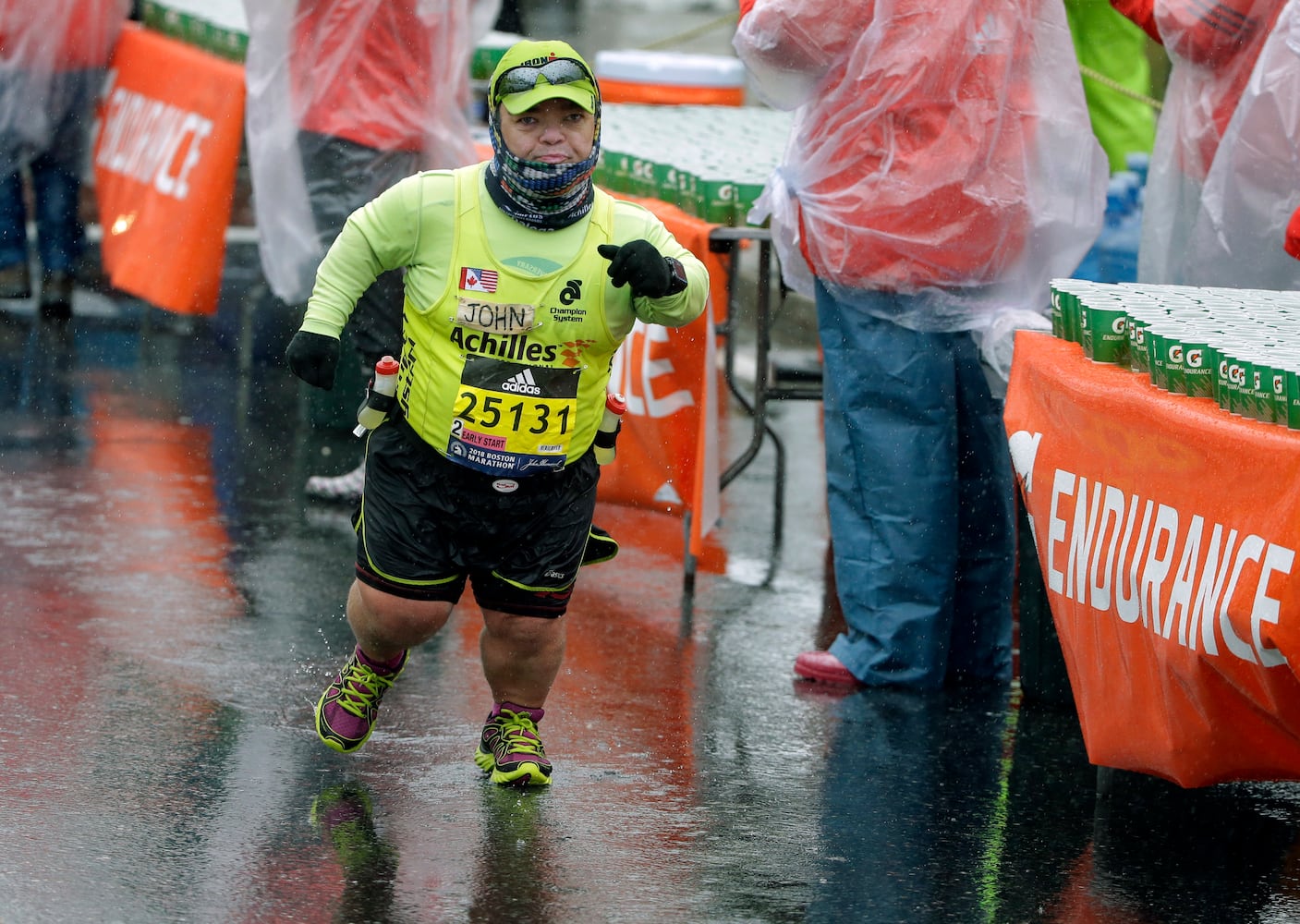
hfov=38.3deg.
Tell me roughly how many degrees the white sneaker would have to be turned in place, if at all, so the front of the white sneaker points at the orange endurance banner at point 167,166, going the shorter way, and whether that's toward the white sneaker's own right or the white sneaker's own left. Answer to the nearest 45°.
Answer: approximately 90° to the white sneaker's own right

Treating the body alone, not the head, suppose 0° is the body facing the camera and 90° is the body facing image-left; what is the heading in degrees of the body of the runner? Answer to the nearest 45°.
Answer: approximately 0°

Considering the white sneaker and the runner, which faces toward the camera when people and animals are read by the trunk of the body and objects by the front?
the runner

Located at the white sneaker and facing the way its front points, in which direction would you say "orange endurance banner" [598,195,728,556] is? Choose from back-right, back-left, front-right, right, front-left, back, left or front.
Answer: back-left

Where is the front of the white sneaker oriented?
to the viewer's left

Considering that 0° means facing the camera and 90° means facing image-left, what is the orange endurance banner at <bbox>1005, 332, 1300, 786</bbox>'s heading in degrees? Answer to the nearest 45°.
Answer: approximately 45°

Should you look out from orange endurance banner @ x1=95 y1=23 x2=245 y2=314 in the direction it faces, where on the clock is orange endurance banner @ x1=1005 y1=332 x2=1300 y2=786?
orange endurance banner @ x1=1005 y1=332 x2=1300 y2=786 is roughly at 10 o'clock from orange endurance banner @ x1=95 y1=23 x2=245 y2=314.

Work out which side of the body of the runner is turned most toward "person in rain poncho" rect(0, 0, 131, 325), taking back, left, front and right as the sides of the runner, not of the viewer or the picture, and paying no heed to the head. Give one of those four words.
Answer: back

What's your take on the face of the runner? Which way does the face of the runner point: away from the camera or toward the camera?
toward the camera

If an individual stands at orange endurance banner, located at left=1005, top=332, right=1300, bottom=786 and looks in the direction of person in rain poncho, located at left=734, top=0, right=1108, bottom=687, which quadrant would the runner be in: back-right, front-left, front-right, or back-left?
front-left

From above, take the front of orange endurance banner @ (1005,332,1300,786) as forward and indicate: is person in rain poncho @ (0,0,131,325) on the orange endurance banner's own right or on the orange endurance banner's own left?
on the orange endurance banner's own right

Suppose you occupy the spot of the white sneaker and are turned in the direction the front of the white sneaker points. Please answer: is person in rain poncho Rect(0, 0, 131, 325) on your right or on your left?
on your right

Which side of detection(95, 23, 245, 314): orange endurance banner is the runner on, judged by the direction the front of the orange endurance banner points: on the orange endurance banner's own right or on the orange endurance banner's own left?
on the orange endurance banner's own left

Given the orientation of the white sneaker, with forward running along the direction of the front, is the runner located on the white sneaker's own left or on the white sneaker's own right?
on the white sneaker's own left
